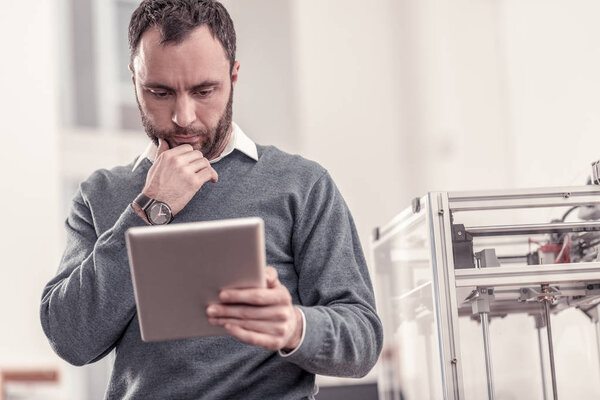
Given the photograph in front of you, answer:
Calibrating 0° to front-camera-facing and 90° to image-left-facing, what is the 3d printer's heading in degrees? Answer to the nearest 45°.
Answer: approximately 0°

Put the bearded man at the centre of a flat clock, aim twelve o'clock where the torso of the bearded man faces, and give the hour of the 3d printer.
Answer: The 3d printer is roughly at 8 o'clock from the bearded man.

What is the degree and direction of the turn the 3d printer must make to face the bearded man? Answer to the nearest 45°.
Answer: approximately 45° to its right

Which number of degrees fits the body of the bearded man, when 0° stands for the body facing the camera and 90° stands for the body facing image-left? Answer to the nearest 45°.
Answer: approximately 0°

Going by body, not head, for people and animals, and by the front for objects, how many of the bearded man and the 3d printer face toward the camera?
2
